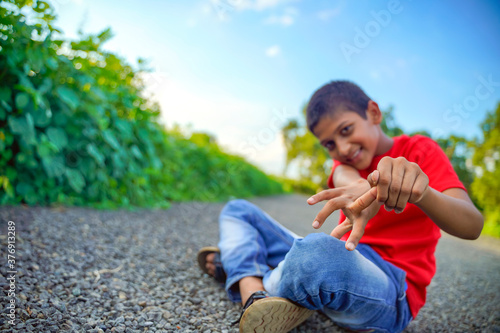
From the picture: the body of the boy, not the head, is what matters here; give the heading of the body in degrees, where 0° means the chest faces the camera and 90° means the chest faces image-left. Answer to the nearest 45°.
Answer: approximately 45°
